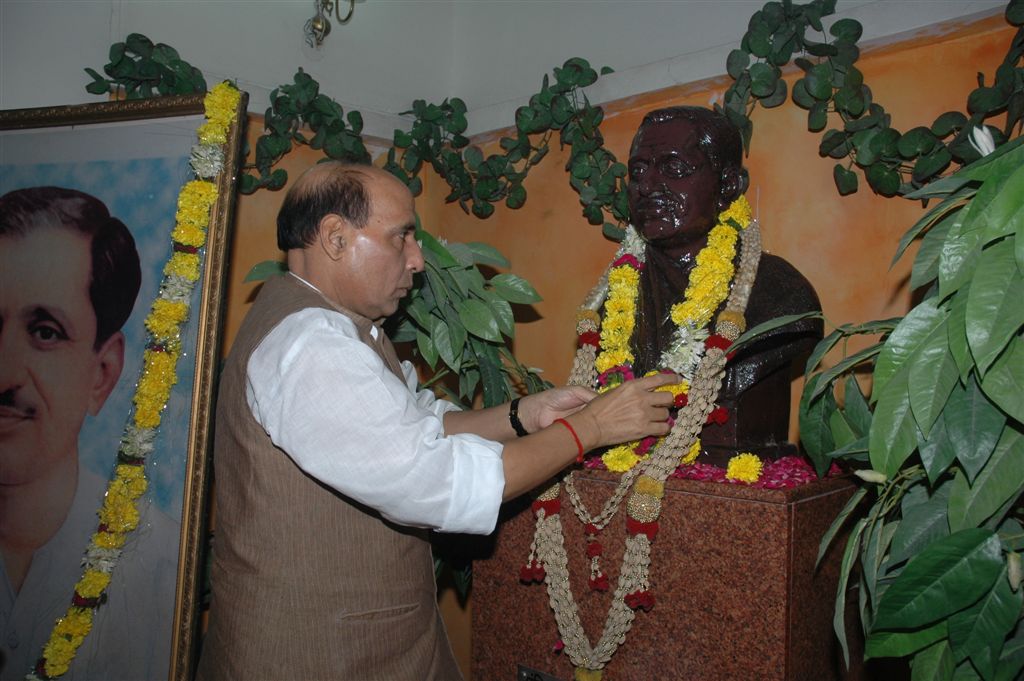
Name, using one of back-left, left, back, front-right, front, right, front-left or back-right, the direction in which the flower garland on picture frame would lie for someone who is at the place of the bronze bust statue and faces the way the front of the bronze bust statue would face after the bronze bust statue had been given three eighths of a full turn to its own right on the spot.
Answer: left

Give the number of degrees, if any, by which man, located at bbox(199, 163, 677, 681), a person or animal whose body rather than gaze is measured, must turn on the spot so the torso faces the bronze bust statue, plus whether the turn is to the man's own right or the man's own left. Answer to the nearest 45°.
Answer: approximately 45° to the man's own left

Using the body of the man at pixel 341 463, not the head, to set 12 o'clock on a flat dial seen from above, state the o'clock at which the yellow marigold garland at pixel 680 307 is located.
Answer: The yellow marigold garland is roughly at 11 o'clock from the man.

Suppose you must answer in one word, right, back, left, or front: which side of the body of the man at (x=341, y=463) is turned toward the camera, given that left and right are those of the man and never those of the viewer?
right

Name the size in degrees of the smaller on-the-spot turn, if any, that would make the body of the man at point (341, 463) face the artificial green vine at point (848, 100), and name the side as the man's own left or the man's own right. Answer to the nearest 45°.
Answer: approximately 45° to the man's own left

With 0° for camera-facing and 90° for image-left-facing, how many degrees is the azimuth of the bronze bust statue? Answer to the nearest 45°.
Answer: approximately 45°

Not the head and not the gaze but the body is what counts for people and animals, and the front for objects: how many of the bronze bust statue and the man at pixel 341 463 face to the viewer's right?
1

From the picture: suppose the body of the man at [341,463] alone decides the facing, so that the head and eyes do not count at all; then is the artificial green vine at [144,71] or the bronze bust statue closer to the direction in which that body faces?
the bronze bust statue

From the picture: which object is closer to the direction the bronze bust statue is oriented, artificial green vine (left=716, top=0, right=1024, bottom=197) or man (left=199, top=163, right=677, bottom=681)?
the man

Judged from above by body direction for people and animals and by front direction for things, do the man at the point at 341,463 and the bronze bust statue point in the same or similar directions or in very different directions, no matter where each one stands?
very different directions

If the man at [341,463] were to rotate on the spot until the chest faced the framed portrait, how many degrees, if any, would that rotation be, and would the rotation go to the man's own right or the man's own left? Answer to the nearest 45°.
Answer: approximately 135° to the man's own left

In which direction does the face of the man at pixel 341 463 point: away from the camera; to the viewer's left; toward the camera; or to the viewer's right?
to the viewer's right

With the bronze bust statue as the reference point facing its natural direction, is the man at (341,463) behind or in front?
in front

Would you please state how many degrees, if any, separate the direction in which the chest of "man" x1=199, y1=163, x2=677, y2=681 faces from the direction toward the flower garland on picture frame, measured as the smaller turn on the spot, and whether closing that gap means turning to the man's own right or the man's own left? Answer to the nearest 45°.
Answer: approximately 135° to the man's own left
